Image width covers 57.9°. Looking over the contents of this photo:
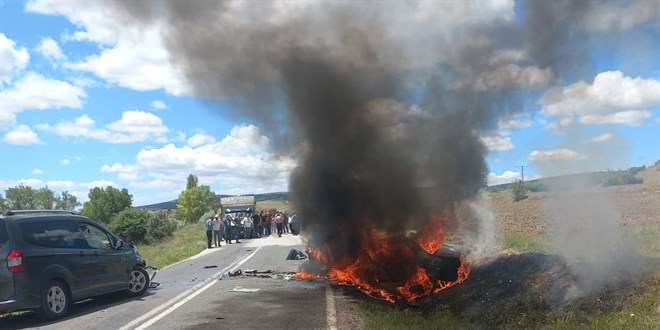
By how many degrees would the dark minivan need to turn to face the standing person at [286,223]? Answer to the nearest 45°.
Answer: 0° — it already faces them

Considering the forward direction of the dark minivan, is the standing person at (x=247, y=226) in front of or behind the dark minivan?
in front

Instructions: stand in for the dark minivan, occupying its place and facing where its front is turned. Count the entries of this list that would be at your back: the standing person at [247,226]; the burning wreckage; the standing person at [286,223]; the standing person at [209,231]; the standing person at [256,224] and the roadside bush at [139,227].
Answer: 0

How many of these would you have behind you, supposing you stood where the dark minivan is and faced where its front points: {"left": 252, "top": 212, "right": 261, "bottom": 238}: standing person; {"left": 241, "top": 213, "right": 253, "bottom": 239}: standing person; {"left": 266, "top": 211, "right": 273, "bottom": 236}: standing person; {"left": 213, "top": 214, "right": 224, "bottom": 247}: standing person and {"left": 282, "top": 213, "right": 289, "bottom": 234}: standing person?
0

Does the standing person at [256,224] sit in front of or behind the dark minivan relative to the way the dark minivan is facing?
in front

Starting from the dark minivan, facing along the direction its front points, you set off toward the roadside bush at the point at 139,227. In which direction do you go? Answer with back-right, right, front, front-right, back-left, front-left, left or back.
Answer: front-left

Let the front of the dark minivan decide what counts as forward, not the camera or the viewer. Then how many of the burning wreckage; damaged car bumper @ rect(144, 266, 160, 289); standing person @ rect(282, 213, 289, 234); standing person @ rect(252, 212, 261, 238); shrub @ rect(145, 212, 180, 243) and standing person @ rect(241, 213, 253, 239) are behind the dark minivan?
0

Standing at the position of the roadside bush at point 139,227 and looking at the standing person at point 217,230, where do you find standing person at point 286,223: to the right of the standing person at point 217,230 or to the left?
left

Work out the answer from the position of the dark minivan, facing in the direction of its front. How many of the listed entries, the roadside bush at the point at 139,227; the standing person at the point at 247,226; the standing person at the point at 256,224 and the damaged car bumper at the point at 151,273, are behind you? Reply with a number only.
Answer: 0

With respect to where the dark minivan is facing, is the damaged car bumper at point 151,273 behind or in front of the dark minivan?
in front

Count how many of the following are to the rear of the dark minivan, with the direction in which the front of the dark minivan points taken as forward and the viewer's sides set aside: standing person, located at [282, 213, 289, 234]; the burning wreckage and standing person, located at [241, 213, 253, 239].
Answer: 0

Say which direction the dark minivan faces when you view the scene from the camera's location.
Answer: facing away from the viewer and to the right of the viewer

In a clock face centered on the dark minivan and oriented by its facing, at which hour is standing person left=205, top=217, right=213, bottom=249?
The standing person is roughly at 11 o'clock from the dark minivan.

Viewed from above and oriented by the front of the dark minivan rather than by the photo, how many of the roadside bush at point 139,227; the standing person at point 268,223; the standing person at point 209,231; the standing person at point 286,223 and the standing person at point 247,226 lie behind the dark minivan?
0

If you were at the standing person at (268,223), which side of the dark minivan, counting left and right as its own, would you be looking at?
front
